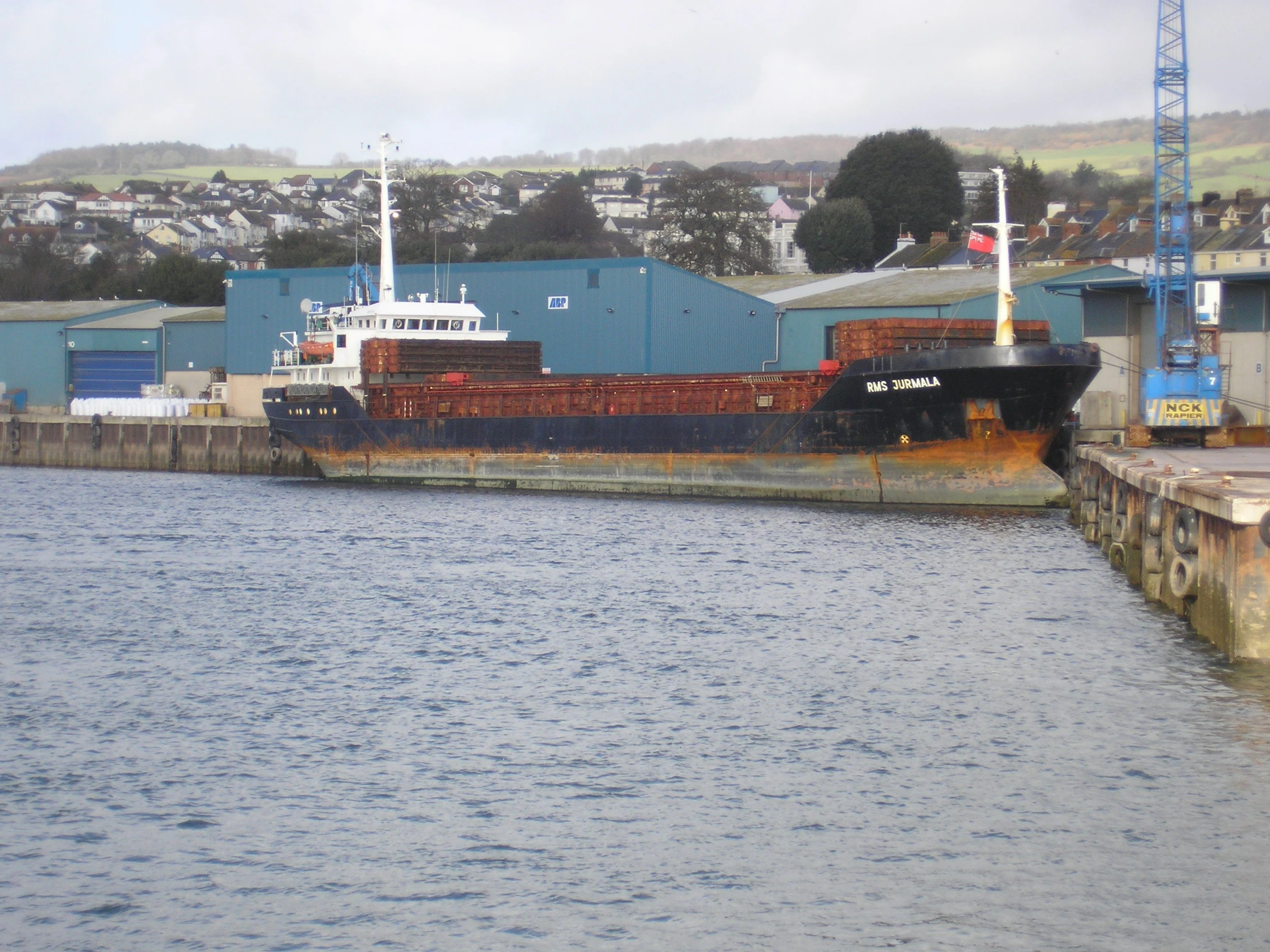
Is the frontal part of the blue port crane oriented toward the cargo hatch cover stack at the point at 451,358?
no

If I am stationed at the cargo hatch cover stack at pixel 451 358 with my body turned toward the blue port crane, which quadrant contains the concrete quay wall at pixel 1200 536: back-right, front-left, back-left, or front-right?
front-right

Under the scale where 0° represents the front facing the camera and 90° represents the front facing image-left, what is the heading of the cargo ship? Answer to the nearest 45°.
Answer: approximately 315°

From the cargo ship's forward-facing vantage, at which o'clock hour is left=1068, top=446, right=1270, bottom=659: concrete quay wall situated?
The concrete quay wall is roughly at 1 o'clock from the cargo ship.

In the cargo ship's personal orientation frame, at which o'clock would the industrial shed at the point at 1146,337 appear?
The industrial shed is roughly at 10 o'clock from the cargo ship.
